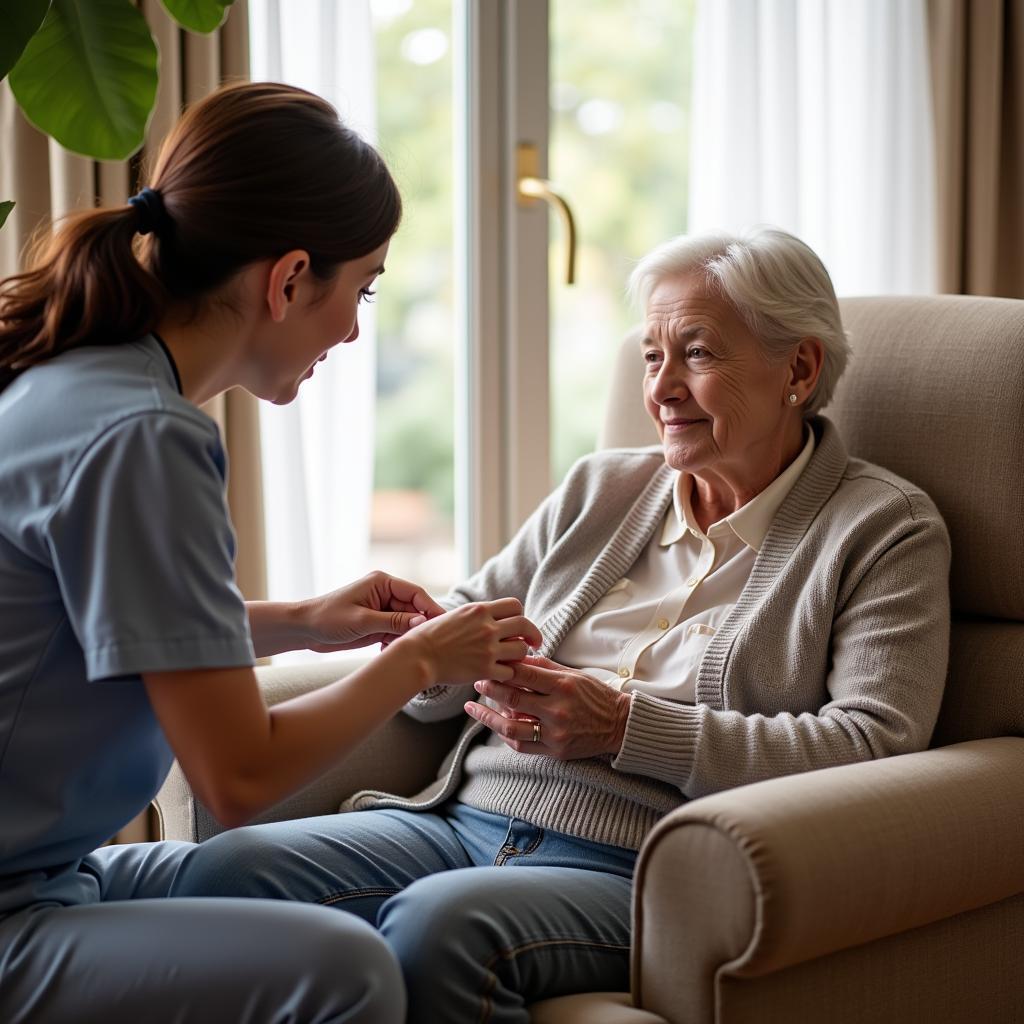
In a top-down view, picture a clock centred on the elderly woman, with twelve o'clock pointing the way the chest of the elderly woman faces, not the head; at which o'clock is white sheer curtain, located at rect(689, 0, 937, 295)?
The white sheer curtain is roughly at 5 o'clock from the elderly woman.

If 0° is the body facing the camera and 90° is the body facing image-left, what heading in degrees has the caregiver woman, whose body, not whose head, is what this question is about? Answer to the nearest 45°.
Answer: approximately 270°

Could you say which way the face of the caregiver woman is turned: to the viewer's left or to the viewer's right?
to the viewer's right

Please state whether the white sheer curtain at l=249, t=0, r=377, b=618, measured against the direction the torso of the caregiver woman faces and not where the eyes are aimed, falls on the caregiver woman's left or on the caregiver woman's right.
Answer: on the caregiver woman's left

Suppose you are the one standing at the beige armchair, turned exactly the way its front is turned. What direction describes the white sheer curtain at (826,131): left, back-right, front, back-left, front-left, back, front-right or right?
back-right

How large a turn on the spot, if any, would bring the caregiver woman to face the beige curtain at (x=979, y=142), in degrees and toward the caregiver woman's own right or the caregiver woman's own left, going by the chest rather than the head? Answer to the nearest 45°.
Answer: approximately 45° to the caregiver woman's own left

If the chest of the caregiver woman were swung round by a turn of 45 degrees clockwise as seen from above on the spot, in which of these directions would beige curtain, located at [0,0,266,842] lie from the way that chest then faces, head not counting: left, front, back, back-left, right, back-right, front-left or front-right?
back-left

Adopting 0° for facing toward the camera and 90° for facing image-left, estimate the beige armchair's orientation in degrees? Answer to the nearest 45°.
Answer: approximately 45°

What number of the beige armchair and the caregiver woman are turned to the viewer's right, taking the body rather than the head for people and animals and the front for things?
1

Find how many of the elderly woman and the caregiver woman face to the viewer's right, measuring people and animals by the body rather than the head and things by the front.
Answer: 1
